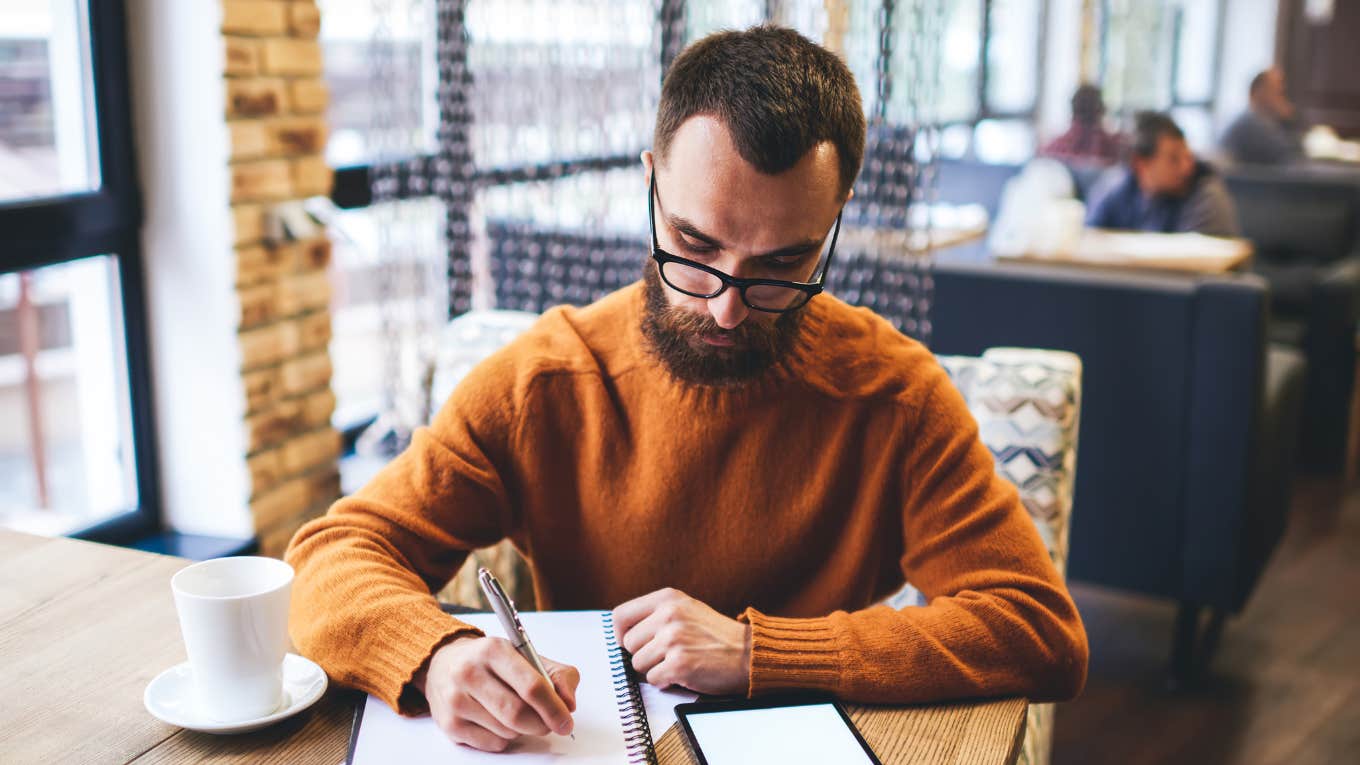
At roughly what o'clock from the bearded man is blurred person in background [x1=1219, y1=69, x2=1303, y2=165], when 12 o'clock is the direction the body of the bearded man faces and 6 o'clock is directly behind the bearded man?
The blurred person in background is roughly at 7 o'clock from the bearded man.

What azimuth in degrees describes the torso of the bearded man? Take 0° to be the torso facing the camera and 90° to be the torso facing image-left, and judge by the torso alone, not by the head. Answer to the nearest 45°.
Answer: approximately 0°

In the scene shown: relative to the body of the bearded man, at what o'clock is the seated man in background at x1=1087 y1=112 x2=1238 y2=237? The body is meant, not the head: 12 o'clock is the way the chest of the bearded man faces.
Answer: The seated man in background is roughly at 7 o'clock from the bearded man.

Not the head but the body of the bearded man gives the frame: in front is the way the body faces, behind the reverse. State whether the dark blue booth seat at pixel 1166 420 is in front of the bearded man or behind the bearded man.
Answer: behind

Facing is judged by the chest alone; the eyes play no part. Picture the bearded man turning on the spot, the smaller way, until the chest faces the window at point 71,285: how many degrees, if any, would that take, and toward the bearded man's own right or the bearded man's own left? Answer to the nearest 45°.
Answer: approximately 135° to the bearded man's own right
